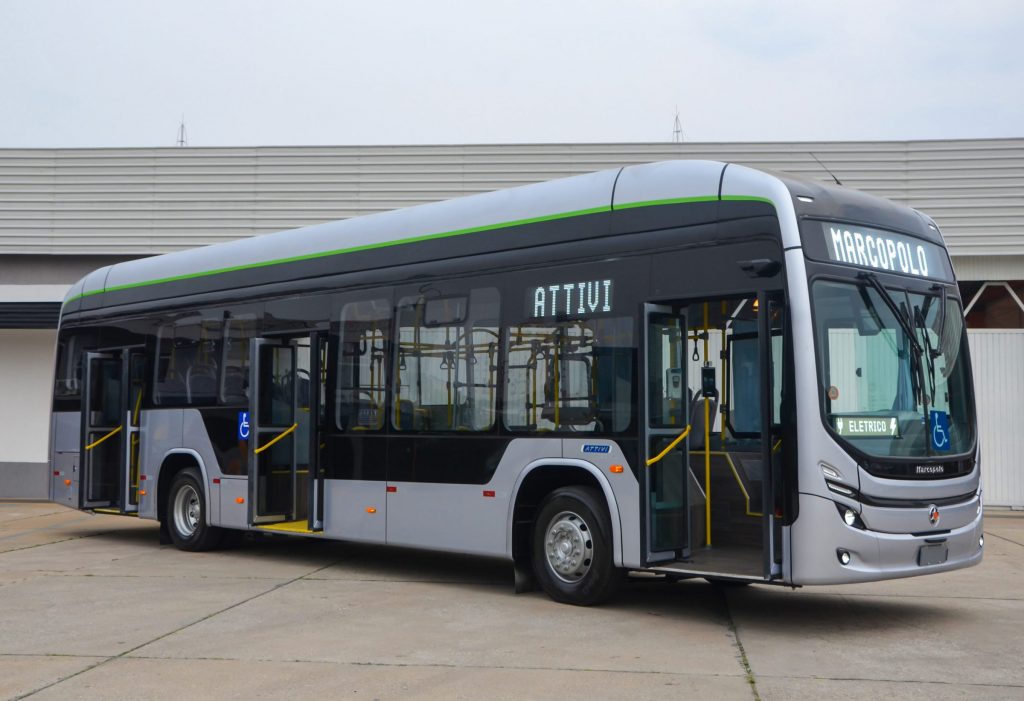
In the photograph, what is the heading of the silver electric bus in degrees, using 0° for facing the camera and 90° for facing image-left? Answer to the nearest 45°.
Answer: approximately 315°
